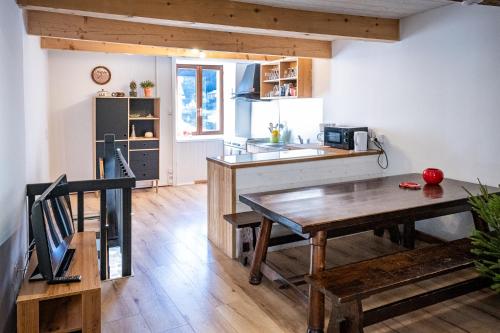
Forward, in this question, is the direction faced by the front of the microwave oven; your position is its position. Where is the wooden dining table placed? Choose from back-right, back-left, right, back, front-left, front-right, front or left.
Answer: front-left

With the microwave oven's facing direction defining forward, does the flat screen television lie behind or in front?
in front

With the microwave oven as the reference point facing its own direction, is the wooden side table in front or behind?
in front

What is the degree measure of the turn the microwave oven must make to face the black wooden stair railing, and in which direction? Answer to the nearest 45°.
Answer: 0° — it already faces it

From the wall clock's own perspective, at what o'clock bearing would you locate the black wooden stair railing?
The black wooden stair railing is roughly at 12 o'clock from the wall clock.

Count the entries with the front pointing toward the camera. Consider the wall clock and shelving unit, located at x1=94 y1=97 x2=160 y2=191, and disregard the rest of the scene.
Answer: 2

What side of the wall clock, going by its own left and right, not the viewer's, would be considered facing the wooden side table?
front

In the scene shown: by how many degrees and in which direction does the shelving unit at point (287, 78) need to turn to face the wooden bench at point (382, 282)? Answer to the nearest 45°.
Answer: approximately 45° to its left

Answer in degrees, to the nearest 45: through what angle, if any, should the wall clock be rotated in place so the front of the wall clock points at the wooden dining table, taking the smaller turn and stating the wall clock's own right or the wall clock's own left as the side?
0° — it already faces it

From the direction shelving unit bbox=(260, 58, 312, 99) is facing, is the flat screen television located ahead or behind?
ahead

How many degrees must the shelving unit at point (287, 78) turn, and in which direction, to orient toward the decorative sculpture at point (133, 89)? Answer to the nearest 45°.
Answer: approximately 45° to its right

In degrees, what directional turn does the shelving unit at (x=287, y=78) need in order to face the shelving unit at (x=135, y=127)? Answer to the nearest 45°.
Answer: approximately 45° to its right
